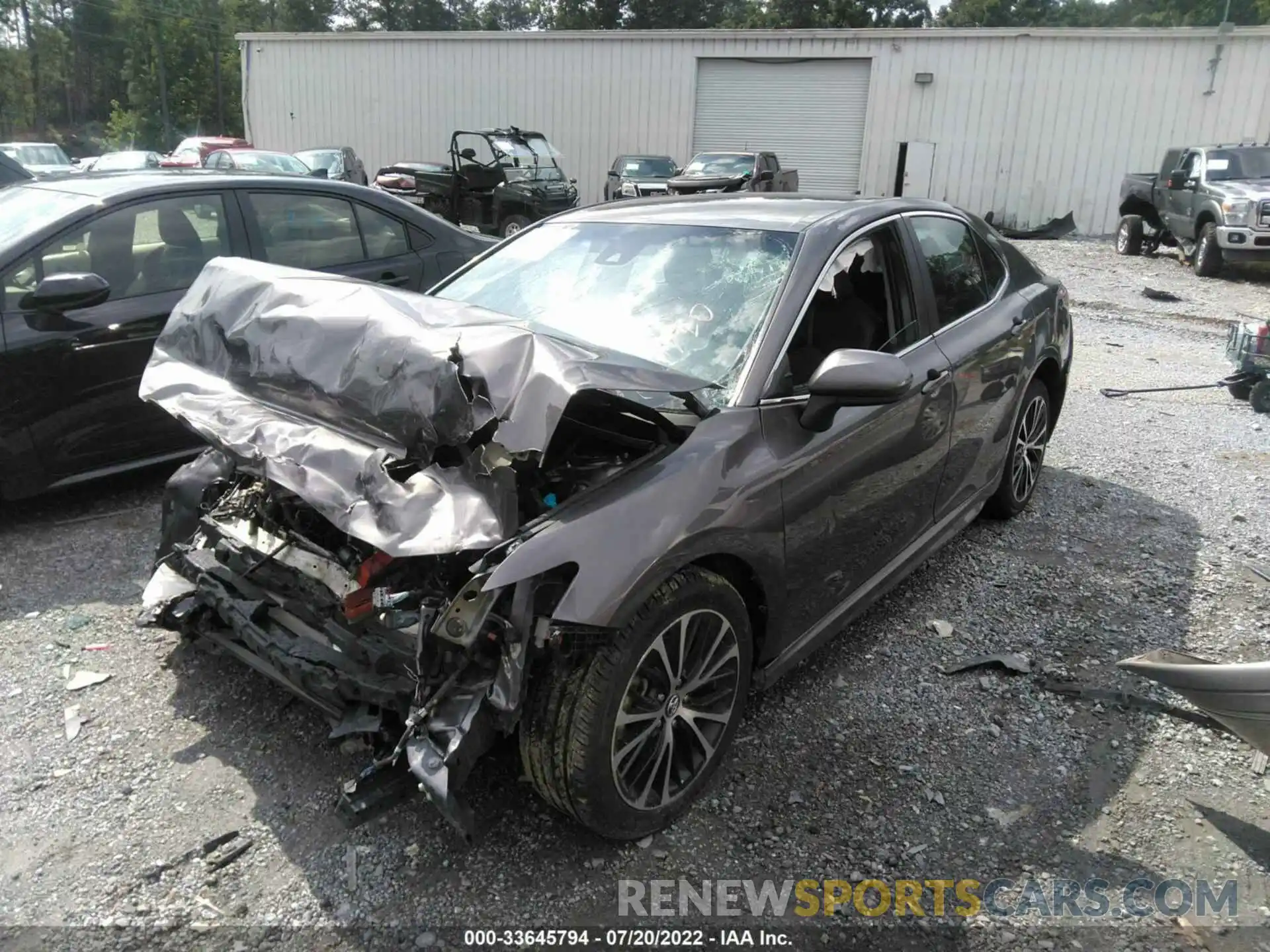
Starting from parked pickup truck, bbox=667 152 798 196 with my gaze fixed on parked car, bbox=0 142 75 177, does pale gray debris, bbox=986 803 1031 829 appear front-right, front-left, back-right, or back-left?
back-left

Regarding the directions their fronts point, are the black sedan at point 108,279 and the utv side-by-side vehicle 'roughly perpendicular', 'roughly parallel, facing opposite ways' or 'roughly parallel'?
roughly perpendicular

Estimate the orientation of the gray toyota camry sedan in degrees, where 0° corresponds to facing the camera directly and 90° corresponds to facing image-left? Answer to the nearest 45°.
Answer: approximately 45°

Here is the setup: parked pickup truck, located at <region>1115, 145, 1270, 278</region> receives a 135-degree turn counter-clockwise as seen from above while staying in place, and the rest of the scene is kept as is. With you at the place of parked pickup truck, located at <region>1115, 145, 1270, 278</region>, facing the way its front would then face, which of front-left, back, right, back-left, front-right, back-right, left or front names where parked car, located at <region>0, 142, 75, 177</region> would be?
left

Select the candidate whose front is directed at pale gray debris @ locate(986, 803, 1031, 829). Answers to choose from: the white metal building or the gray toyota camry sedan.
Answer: the white metal building

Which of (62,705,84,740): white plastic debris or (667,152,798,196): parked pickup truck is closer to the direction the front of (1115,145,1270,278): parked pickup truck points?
the white plastic debris

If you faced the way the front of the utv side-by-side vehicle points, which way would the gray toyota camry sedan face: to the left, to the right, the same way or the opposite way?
to the right

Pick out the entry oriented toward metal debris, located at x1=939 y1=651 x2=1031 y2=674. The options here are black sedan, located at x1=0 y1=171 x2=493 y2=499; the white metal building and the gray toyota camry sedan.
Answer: the white metal building

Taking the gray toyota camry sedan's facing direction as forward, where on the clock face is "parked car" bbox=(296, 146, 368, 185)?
The parked car is roughly at 4 o'clock from the gray toyota camry sedan.

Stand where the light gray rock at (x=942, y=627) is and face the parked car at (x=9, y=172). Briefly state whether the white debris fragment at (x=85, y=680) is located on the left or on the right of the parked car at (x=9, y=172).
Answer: left

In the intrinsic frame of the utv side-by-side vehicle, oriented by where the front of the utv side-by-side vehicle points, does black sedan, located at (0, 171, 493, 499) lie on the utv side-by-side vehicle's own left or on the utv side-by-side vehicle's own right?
on the utv side-by-side vehicle's own right

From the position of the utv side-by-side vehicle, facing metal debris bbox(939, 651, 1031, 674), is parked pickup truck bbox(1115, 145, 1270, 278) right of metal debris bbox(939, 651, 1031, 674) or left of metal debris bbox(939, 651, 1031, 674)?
left

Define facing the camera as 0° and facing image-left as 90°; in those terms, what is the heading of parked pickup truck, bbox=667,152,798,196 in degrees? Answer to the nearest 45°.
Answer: approximately 45°

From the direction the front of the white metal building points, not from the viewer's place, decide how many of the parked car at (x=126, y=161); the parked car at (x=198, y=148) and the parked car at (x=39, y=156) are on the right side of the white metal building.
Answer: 3

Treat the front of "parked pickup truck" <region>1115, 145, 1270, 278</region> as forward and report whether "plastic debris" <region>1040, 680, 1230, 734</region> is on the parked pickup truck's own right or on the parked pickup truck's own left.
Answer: on the parked pickup truck's own right
